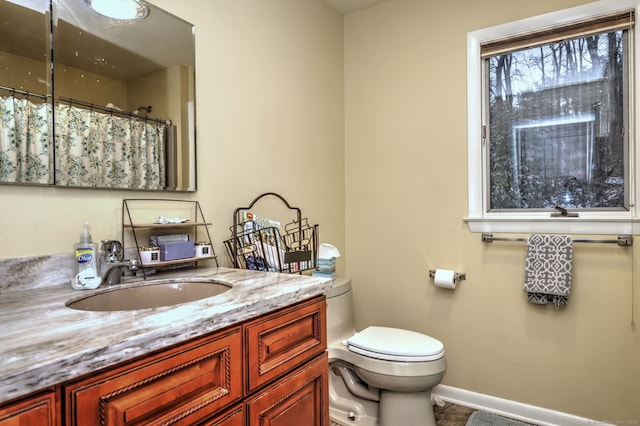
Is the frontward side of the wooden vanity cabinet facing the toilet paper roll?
no

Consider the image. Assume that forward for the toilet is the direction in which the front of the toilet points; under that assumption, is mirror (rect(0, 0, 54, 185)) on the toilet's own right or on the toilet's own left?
on the toilet's own right

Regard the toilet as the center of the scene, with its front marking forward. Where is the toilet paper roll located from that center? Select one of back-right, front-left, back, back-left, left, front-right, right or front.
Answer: left

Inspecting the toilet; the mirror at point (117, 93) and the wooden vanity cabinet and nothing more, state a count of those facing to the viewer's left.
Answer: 0

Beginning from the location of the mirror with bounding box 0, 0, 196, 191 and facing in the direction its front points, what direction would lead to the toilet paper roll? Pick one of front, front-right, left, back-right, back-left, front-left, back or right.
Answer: front-left

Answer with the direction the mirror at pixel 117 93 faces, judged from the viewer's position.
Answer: facing the viewer and to the right of the viewer

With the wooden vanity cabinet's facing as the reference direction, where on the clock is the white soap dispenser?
The white soap dispenser is roughly at 5 o'clock from the wooden vanity cabinet.

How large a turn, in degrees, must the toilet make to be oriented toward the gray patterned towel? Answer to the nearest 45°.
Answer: approximately 45° to its left

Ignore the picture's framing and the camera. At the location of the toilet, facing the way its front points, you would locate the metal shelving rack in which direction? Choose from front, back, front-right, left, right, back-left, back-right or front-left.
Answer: right

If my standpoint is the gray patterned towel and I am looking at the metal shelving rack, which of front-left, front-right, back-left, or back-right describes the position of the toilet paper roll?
front-right
